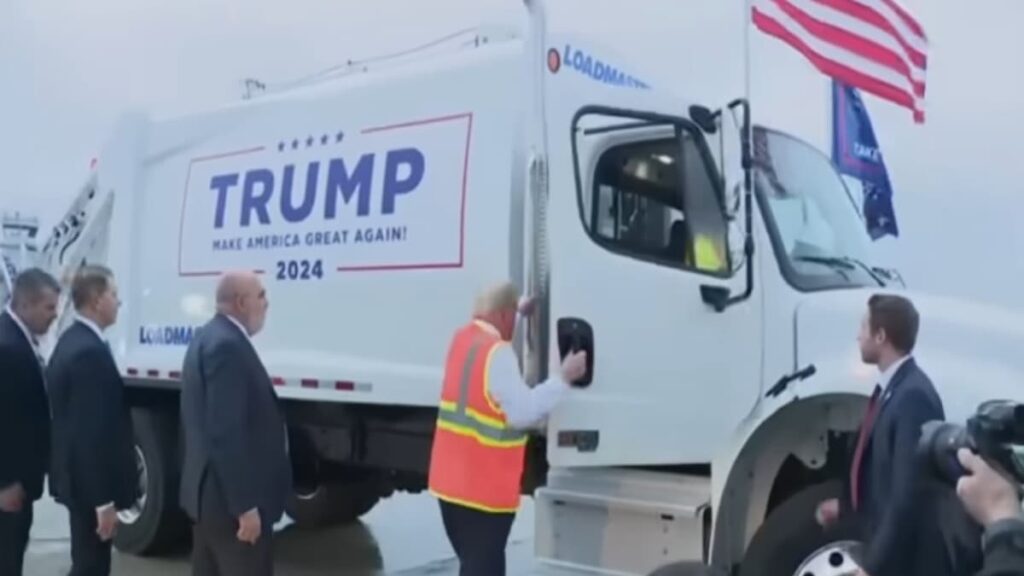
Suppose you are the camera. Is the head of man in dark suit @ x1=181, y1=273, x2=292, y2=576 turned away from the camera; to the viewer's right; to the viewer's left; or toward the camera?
to the viewer's right

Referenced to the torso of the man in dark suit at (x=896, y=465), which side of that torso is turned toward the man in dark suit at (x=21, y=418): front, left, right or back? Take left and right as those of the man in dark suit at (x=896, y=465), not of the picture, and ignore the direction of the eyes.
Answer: front

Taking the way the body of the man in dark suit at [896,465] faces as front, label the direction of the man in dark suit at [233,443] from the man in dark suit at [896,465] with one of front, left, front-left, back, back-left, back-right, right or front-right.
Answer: front

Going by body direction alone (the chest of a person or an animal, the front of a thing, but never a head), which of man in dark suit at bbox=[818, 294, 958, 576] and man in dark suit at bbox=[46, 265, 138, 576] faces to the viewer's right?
man in dark suit at bbox=[46, 265, 138, 576]

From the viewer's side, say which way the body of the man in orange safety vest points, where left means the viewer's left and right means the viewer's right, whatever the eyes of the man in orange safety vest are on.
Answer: facing away from the viewer and to the right of the viewer

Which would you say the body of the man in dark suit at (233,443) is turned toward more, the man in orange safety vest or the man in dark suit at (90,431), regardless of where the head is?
the man in orange safety vest

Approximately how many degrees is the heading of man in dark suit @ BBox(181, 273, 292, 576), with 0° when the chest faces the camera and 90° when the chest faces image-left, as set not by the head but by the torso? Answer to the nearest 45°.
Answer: approximately 270°

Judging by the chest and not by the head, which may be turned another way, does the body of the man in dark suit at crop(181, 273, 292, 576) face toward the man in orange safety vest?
yes

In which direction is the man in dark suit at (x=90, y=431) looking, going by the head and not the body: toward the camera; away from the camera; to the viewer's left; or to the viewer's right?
to the viewer's right

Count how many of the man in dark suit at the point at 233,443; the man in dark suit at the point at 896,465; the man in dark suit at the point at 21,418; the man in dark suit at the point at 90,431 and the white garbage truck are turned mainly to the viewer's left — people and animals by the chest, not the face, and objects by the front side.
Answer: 1

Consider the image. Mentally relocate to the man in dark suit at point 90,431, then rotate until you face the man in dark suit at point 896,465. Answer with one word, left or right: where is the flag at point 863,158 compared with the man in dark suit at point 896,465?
left

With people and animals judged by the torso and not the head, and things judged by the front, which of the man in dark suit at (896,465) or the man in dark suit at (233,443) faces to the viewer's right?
the man in dark suit at (233,443)

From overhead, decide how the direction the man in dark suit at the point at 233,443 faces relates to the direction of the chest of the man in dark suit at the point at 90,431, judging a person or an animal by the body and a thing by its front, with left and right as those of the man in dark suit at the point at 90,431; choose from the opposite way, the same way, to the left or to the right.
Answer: the same way

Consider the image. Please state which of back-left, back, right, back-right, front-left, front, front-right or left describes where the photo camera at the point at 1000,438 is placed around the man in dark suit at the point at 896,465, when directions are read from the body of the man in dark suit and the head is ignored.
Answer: left

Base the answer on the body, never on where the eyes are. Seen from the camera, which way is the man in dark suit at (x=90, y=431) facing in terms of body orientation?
to the viewer's right

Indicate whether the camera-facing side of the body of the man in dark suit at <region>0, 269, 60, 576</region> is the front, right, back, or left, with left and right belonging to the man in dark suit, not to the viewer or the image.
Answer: right

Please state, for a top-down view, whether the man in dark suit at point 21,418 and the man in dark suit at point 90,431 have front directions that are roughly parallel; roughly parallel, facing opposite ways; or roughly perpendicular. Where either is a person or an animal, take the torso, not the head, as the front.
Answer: roughly parallel

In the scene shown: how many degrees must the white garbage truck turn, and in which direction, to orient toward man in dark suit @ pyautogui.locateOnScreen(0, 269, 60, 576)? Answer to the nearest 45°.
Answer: approximately 135° to its right

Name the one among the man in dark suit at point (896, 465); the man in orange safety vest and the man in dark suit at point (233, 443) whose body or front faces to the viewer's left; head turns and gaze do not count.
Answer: the man in dark suit at point (896, 465)
